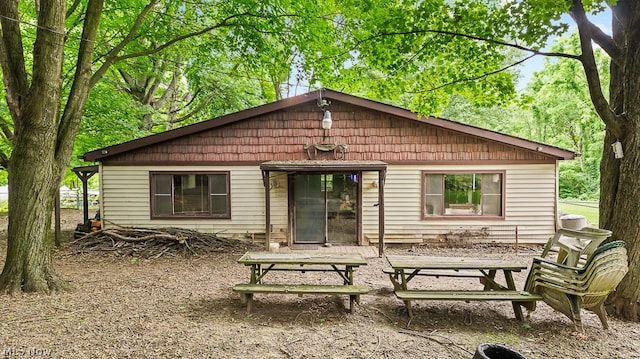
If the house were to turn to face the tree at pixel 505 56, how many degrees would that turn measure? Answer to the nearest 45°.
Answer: approximately 45° to its left

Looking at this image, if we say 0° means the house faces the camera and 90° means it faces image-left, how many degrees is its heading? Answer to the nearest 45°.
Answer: approximately 0°

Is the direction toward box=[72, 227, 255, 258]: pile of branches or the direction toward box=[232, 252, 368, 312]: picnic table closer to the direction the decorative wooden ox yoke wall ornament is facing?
the picnic table

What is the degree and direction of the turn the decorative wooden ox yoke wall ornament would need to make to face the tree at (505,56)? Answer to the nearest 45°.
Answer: approximately 45° to its left

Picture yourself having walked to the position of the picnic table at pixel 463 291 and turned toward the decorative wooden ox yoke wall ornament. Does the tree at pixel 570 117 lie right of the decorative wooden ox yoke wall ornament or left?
right

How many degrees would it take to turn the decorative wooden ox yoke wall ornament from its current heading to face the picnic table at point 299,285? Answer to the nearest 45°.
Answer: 0° — it already faces it

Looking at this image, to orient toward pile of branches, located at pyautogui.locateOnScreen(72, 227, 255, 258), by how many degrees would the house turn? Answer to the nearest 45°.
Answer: approximately 90° to its right

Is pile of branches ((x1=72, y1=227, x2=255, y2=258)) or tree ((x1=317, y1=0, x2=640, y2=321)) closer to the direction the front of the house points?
the tree

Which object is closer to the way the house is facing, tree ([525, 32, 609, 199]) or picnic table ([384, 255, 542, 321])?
the picnic table
